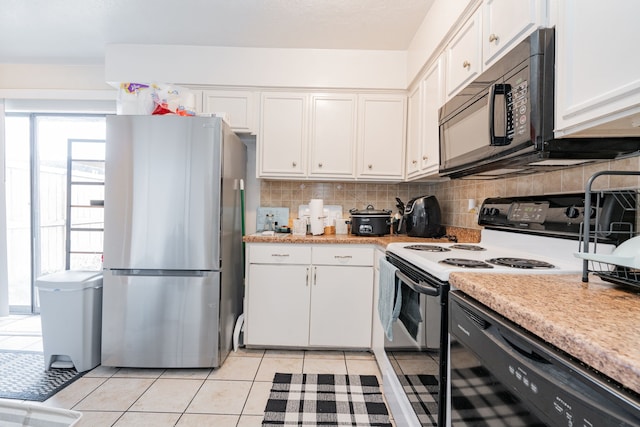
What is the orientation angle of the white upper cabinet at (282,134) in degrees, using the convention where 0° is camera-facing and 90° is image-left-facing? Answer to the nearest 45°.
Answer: approximately 0°

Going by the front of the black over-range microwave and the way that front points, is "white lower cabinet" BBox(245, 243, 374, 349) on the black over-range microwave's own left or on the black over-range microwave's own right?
on the black over-range microwave's own right

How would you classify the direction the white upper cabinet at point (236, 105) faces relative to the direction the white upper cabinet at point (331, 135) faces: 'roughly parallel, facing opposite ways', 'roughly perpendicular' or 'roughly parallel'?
roughly parallel

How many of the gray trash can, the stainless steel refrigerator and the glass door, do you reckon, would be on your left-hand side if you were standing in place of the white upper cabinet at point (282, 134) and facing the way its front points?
0

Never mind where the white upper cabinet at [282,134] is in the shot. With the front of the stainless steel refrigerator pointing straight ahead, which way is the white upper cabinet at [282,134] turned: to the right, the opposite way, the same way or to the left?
the same way

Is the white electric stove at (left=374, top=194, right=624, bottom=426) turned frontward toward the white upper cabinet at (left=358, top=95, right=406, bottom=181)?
no

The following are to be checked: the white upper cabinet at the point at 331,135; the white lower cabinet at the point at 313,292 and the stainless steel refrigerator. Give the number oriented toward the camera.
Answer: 3

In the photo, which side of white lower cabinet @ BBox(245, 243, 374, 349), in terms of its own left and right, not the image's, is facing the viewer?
front

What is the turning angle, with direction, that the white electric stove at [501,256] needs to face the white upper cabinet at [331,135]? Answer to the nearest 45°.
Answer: approximately 90° to its right

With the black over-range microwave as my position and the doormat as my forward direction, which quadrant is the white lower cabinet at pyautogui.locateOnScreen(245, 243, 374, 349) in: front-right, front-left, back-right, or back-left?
front-right

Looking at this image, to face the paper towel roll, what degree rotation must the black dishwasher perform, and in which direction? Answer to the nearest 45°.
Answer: approximately 90° to its right

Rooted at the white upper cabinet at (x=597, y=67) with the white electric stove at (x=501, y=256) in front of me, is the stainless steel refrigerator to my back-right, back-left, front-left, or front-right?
front-left

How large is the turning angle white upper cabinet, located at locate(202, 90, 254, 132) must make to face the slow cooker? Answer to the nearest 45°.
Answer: approximately 90° to its left

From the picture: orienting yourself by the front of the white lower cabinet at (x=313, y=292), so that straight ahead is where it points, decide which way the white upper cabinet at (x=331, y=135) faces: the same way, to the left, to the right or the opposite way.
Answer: the same way

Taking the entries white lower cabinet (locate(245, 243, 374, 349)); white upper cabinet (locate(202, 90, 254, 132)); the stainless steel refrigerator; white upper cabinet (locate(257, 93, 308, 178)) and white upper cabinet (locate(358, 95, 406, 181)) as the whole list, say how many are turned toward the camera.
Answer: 5

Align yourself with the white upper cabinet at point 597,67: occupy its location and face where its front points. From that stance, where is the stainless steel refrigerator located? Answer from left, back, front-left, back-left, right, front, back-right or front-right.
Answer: front-right

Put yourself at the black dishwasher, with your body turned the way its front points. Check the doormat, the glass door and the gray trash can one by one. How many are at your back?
0

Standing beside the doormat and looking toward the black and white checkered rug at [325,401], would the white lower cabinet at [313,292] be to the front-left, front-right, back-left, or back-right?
front-left

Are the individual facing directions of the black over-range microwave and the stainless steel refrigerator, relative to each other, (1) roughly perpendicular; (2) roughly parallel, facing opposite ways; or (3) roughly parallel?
roughly perpendicular

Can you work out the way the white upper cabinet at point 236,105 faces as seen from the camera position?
facing the viewer
